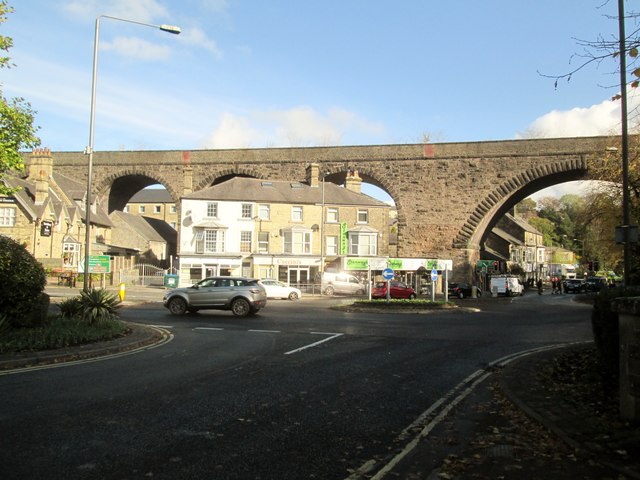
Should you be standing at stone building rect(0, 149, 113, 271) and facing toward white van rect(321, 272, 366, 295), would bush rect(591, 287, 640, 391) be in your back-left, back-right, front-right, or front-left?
front-right

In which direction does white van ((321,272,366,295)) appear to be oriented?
to the viewer's right

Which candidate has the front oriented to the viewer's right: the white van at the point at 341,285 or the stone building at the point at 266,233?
the white van

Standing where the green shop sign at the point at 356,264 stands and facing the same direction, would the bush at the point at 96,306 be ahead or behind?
ahead

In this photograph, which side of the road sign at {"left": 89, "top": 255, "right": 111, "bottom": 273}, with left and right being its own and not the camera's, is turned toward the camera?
front

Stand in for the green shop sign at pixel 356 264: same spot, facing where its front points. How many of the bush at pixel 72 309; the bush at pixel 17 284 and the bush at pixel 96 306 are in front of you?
3

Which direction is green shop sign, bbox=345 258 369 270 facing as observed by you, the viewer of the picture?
facing the viewer

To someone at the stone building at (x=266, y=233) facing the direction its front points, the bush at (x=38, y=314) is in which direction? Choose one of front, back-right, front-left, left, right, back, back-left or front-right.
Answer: front

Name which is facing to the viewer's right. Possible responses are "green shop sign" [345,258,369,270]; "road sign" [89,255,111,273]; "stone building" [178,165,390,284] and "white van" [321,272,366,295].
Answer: the white van

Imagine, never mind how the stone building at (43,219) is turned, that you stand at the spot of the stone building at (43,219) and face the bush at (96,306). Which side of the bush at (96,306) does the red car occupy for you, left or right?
left

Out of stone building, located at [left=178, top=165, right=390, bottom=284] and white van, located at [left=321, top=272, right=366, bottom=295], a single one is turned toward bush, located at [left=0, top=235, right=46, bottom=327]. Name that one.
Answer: the stone building

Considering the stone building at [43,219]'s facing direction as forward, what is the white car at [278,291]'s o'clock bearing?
The white car is roughly at 12 o'clock from the stone building.
